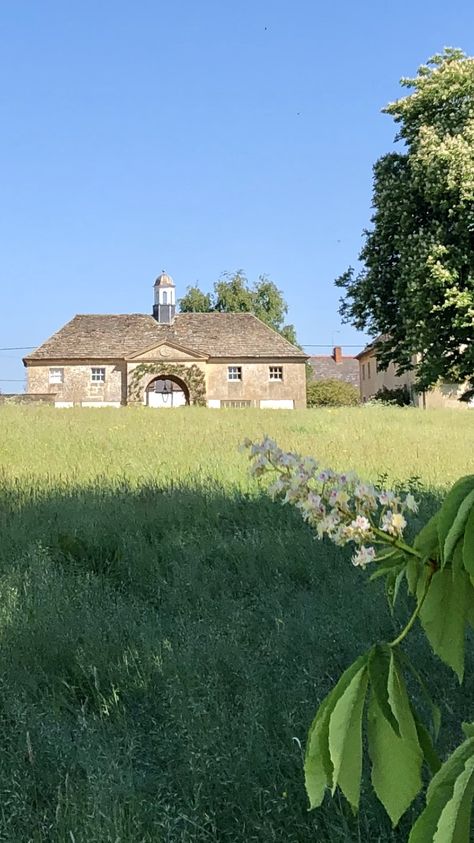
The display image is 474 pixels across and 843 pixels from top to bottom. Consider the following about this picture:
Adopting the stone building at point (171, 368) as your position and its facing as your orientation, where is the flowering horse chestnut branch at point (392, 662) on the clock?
The flowering horse chestnut branch is roughly at 12 o'clock from the stone building.

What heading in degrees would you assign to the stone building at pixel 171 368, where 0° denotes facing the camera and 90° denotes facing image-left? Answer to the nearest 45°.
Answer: approximately 0°
